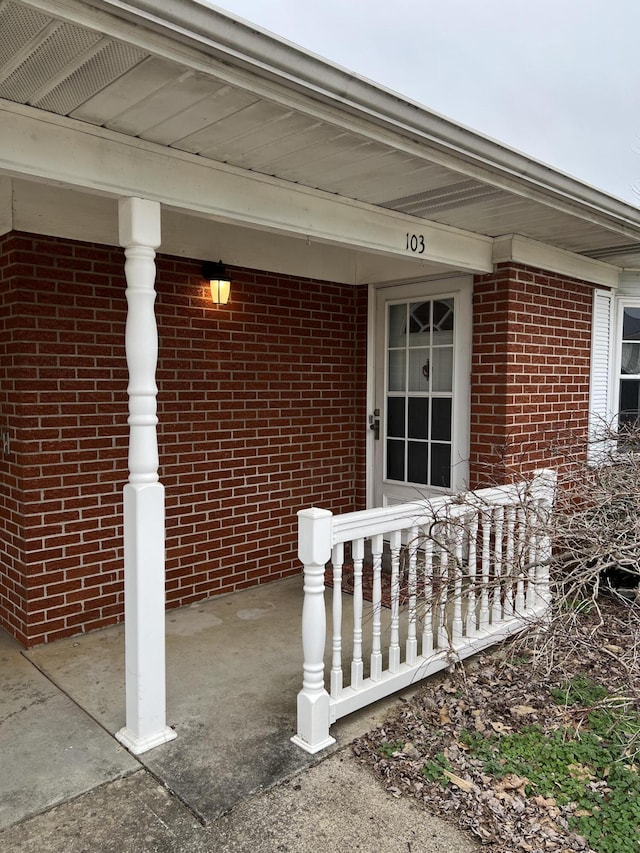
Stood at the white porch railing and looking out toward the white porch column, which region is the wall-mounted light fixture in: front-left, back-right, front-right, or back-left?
front-right

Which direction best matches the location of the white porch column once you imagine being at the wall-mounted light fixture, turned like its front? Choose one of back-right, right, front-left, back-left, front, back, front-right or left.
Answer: front-right

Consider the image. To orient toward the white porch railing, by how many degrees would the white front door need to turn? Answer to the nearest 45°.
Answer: approximately 45° to its left

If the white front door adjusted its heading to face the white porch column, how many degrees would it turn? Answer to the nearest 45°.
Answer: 0° — it already faces it

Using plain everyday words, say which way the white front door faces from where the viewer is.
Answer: facing the viewer and to the left of the viewer

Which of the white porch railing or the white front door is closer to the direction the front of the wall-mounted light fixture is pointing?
the white porch railing

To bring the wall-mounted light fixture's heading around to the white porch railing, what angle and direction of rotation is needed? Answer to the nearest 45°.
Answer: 0° — it already faces it

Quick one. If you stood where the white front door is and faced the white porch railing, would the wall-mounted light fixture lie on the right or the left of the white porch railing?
right

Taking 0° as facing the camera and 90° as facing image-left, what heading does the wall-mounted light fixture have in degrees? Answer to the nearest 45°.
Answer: approximately 315°

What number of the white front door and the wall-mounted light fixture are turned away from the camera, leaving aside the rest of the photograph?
0

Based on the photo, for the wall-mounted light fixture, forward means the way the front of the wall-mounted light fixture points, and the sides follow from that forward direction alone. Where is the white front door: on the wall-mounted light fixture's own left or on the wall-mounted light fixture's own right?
on the wall-mounted light fixture's own left
